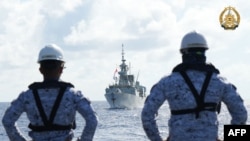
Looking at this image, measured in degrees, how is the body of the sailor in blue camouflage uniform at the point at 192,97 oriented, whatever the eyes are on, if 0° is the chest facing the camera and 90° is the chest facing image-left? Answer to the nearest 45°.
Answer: approximately 180°

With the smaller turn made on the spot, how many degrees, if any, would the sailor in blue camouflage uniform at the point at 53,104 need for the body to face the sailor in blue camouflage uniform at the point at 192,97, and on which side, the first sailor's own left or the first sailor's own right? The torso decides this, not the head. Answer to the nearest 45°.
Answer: approximately 90° to the first sailor's own right

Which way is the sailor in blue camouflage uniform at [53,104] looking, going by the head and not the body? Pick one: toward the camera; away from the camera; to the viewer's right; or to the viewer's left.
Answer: away from the camera

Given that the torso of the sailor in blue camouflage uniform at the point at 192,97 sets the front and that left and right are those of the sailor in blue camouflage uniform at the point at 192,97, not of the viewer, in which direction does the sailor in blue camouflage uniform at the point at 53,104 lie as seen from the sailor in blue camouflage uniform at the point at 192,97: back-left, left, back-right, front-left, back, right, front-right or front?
left

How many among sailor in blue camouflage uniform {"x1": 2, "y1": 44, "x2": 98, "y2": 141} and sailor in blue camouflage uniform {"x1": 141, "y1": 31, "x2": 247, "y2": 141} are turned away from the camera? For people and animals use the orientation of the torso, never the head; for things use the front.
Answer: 2

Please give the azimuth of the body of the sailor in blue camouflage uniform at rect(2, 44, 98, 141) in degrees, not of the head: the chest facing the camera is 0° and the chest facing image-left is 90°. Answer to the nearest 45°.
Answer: approximately 180°
